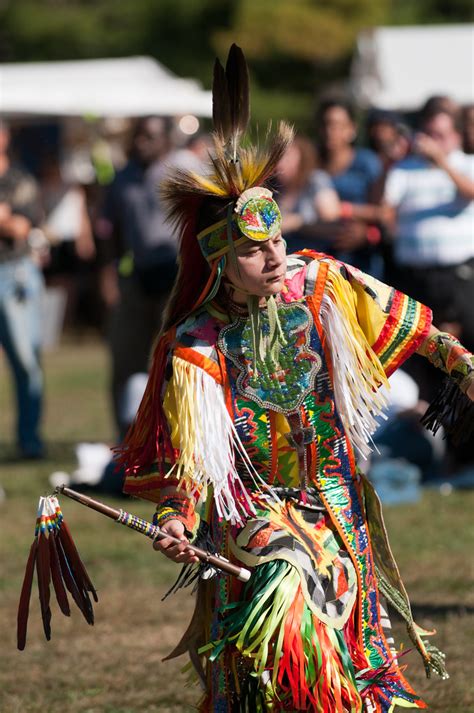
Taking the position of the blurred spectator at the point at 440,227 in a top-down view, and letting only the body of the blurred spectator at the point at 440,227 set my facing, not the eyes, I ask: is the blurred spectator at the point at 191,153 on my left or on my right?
on my right

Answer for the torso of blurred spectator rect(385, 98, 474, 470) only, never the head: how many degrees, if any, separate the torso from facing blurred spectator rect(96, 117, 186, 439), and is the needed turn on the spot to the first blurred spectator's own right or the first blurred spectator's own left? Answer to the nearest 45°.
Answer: approximately 90° to the first blurred spectator's own right

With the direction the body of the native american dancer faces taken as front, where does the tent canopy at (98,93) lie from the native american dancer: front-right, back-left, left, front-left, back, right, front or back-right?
back

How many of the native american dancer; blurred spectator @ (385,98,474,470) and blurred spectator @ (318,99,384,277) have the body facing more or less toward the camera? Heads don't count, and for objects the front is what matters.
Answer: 3

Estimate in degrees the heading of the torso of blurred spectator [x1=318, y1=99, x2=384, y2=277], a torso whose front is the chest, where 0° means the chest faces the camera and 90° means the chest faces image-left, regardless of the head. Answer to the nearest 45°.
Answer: approximately 0°

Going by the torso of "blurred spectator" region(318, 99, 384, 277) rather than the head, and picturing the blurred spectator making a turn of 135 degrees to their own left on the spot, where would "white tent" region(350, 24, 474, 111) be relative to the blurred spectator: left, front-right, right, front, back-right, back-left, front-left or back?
front-left

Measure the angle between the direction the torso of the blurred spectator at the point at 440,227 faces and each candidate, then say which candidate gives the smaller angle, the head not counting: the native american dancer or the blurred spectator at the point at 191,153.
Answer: the native american dancer

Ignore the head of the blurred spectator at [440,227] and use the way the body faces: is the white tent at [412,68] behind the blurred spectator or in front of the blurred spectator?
behind

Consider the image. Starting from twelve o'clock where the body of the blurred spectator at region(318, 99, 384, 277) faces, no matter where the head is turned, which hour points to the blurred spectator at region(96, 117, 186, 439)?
the blurred spectator at region(96, 117, 186, 439) is roughly at 3 o'clock from the blurred spectator at region(318, 99, 384, 277).

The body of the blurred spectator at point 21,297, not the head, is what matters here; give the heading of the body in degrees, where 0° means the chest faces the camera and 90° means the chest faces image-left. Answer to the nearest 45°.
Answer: approximately 0°

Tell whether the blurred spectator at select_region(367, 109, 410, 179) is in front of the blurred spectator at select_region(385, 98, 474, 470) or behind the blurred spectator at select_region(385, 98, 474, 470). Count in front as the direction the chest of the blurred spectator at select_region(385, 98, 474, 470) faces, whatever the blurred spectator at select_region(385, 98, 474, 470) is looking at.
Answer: behind
